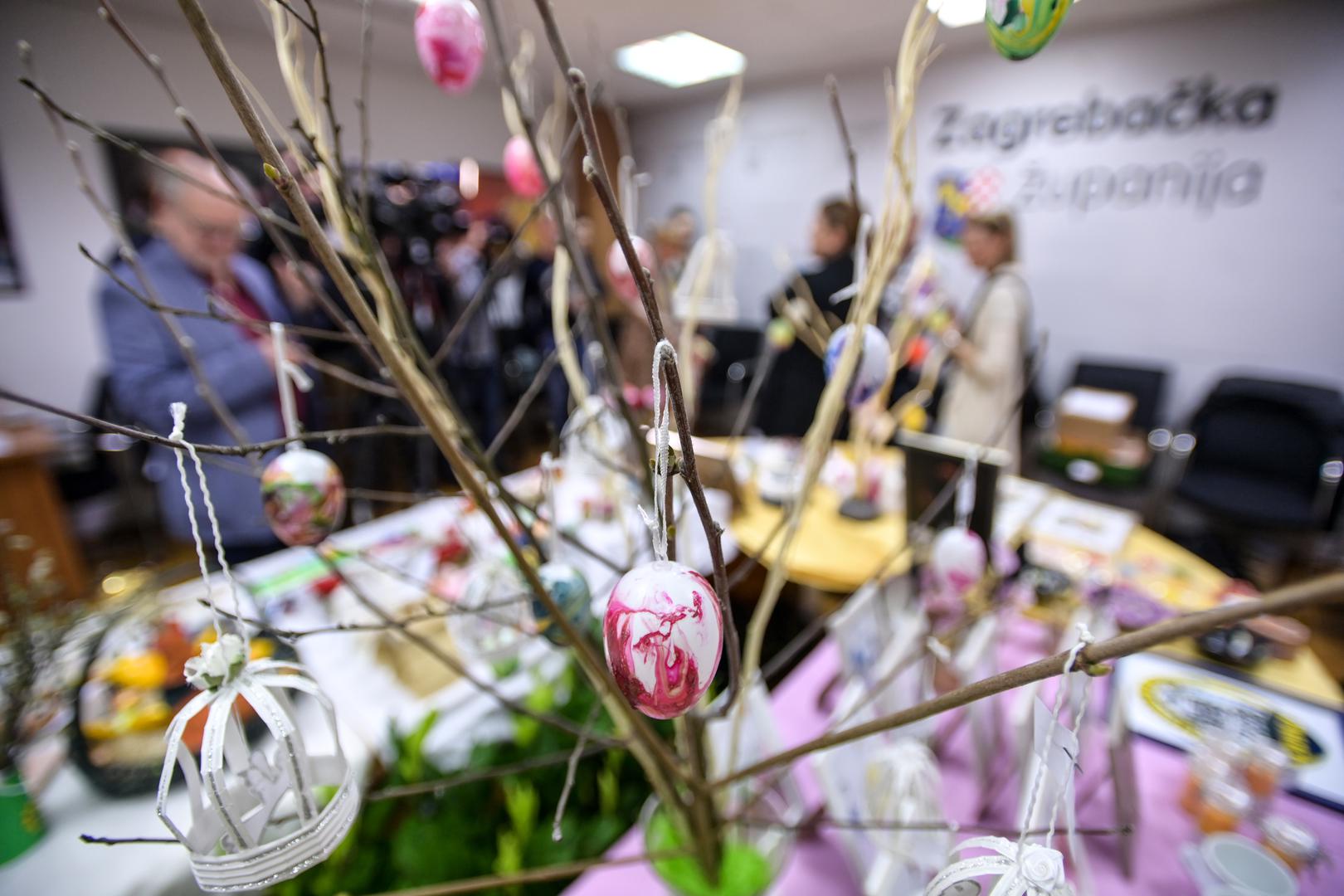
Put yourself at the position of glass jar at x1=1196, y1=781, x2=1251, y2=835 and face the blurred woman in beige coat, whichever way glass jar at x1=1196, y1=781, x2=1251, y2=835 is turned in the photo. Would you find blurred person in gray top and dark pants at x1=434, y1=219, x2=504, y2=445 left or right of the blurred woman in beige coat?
left

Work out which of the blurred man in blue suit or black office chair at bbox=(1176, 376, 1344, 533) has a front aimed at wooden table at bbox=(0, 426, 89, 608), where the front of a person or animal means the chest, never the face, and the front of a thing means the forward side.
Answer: the black office chair

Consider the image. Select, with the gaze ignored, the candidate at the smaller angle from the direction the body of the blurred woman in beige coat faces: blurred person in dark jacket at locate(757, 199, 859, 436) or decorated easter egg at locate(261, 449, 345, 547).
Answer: the blurred person in dark jacket

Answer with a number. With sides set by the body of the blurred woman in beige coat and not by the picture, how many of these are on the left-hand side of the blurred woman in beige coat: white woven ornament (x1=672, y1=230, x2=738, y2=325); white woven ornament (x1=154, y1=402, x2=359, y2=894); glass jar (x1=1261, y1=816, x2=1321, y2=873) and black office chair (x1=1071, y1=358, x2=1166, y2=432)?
3

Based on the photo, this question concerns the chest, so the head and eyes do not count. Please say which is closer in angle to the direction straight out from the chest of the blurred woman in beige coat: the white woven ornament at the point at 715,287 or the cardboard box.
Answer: the white woven ornament

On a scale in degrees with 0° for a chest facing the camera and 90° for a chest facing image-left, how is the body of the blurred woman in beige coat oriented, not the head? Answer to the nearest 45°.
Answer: approximately 90°
